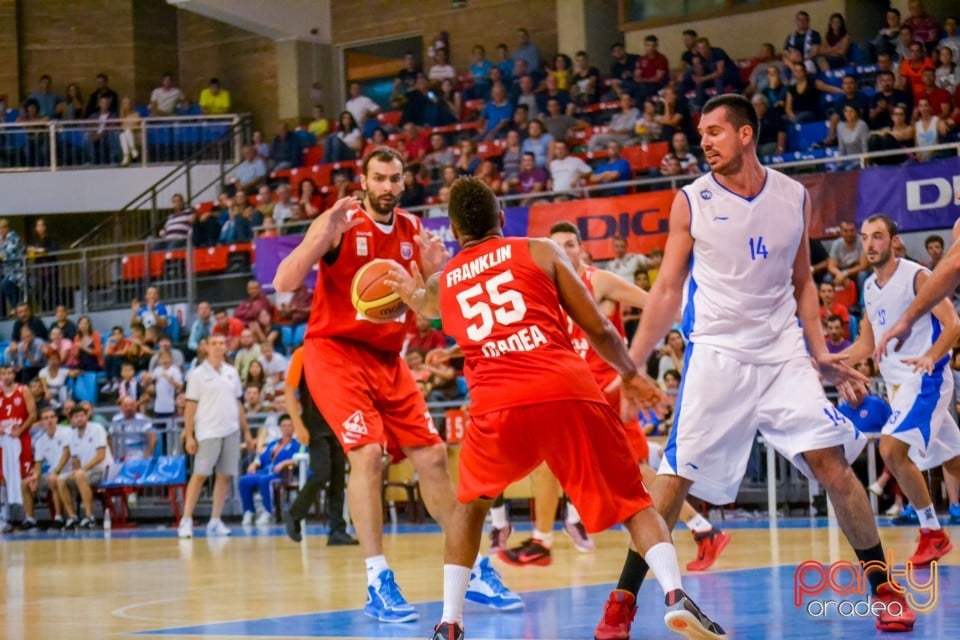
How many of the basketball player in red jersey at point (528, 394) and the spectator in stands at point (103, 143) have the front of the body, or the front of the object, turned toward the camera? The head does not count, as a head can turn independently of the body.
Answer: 1

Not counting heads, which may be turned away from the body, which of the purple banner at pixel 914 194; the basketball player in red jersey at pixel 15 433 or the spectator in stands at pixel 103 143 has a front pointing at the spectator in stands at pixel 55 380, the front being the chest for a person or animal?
the spectator in stands at pixel 103 143

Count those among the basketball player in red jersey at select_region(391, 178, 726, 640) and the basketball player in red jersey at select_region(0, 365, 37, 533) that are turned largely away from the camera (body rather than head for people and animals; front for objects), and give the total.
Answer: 1

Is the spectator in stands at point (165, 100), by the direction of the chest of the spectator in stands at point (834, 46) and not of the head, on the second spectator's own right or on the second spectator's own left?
on the second spectator's own right

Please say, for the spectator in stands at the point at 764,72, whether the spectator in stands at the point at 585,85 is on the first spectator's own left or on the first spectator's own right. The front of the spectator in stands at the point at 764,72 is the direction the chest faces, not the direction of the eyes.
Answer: on the first spectator's own right

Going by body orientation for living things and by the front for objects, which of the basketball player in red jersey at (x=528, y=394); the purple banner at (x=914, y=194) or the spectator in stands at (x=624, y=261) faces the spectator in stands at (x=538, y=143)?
the basketball player in red jersey

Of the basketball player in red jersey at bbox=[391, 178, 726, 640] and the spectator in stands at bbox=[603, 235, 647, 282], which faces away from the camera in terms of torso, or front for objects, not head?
the basketball player in red jersey
